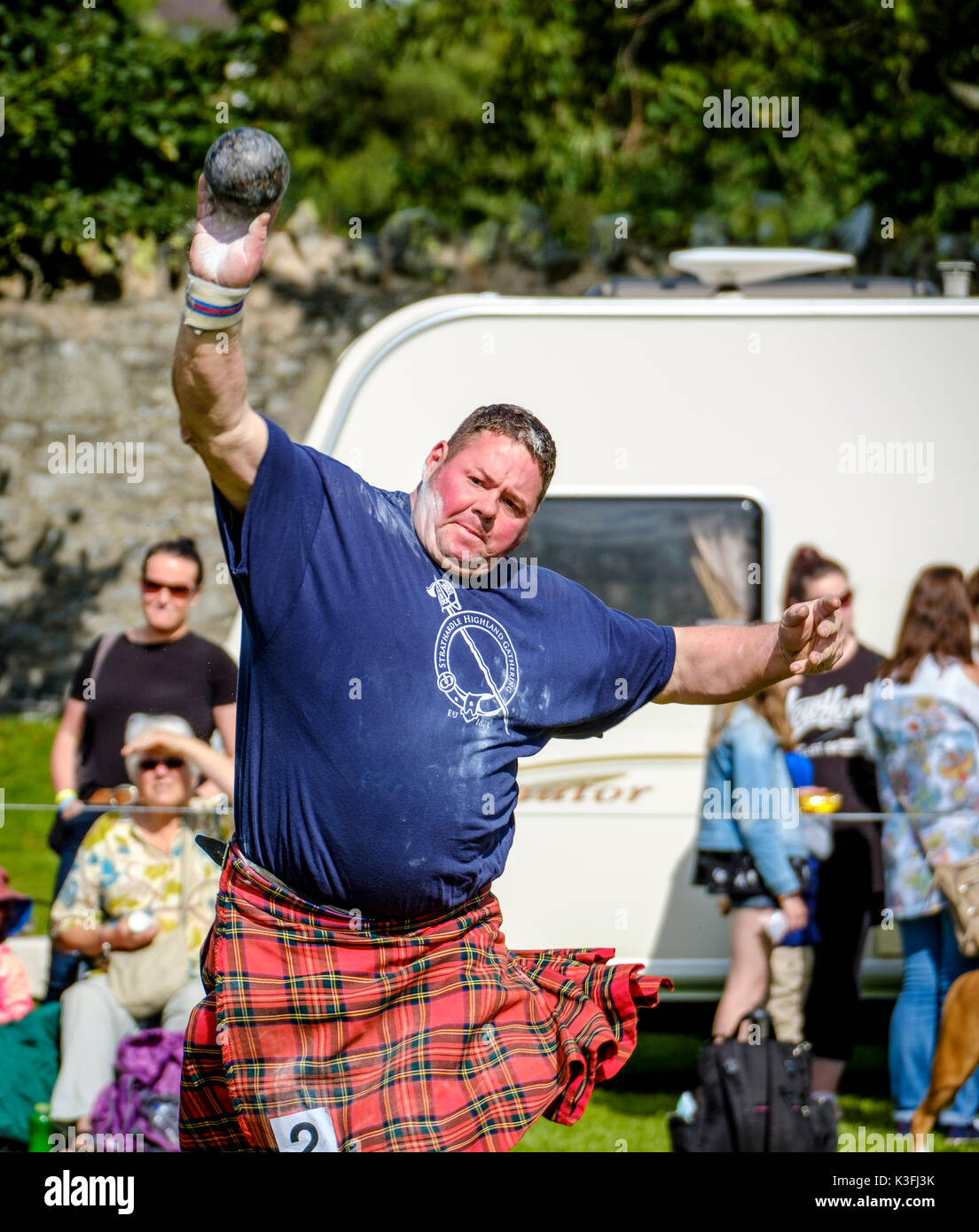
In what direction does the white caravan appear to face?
to the viewer's left

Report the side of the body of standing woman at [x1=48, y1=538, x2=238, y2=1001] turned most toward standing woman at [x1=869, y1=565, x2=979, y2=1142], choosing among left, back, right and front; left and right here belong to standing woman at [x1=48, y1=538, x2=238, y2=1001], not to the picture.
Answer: left

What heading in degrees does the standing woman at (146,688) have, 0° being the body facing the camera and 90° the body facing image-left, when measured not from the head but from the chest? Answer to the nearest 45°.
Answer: approximately 0°

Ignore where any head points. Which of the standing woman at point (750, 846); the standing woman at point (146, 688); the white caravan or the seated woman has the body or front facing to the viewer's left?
the white caravan

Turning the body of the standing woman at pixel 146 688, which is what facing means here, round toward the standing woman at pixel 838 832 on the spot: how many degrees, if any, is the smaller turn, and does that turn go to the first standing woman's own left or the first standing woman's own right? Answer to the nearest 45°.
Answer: approximately 90° to the first standing woman's own left

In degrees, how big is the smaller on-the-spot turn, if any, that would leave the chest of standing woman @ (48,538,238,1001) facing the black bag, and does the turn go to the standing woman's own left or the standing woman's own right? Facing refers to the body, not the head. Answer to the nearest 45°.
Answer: approximately 45° to the standing woman's own left

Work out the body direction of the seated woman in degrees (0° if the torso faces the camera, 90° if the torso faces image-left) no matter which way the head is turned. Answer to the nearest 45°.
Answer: approximately 0°
